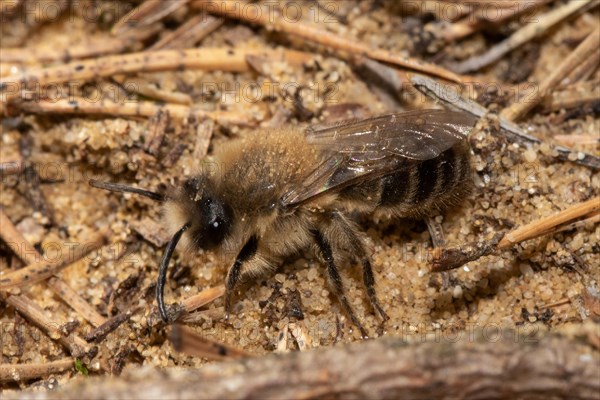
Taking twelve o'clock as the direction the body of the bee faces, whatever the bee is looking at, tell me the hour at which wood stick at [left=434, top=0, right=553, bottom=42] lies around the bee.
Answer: The wood stick is roughly at 4 o'clock from the bee.

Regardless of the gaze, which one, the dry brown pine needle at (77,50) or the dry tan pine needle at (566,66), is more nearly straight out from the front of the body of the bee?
the dry brown pine needle

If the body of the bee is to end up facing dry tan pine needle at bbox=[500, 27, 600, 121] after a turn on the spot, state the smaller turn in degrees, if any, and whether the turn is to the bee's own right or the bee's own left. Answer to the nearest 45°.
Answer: approximately 135° to the bee's own right

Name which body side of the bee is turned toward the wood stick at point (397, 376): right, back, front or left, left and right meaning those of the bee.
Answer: left

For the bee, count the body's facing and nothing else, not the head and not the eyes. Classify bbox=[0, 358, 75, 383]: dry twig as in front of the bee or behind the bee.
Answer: in front

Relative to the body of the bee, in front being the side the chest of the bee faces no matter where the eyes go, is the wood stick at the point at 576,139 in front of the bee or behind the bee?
behind

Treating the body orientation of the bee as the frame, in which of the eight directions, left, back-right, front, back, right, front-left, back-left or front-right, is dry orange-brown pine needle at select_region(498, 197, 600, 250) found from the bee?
back

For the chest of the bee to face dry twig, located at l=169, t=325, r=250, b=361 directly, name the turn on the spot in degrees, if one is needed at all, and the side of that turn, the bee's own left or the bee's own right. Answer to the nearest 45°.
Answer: approximately 90° to the bee's own left

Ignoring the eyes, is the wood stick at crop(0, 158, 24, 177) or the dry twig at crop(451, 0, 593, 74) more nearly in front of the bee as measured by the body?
the wood stick

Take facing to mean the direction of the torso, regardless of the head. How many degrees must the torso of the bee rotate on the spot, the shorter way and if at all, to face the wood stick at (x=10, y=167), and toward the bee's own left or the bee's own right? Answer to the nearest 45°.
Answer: approximately 45° to the bee's own right

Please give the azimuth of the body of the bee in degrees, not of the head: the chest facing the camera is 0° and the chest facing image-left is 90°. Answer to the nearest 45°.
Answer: approximately 90°
